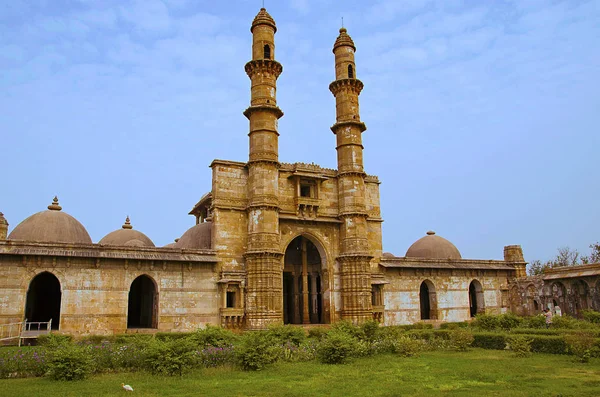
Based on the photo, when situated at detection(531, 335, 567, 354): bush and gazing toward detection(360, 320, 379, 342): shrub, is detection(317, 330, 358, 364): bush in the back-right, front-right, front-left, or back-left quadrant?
front-left

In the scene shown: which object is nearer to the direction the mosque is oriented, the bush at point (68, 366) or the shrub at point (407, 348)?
the shrub

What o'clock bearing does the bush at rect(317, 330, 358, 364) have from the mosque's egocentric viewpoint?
The bush is roughly at 1 o'clock from the mosque.

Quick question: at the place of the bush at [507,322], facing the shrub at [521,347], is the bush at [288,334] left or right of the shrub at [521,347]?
right

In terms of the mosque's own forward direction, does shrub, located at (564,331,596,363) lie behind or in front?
in front

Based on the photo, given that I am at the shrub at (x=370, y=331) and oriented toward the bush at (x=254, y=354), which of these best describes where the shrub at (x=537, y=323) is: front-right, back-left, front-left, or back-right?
back-left

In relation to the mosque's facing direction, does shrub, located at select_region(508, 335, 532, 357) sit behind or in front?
in front

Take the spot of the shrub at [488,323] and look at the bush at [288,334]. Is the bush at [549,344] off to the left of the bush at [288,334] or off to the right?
left

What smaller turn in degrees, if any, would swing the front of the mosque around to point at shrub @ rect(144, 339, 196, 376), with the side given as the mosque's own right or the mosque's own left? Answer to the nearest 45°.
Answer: approximately 45° to the mosque's own right

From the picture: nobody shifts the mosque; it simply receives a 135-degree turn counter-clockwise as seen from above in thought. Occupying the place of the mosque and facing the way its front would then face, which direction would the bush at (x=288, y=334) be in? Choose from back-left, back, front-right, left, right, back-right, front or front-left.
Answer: back

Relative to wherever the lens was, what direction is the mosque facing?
facing the viewer and to the right of the viewer
